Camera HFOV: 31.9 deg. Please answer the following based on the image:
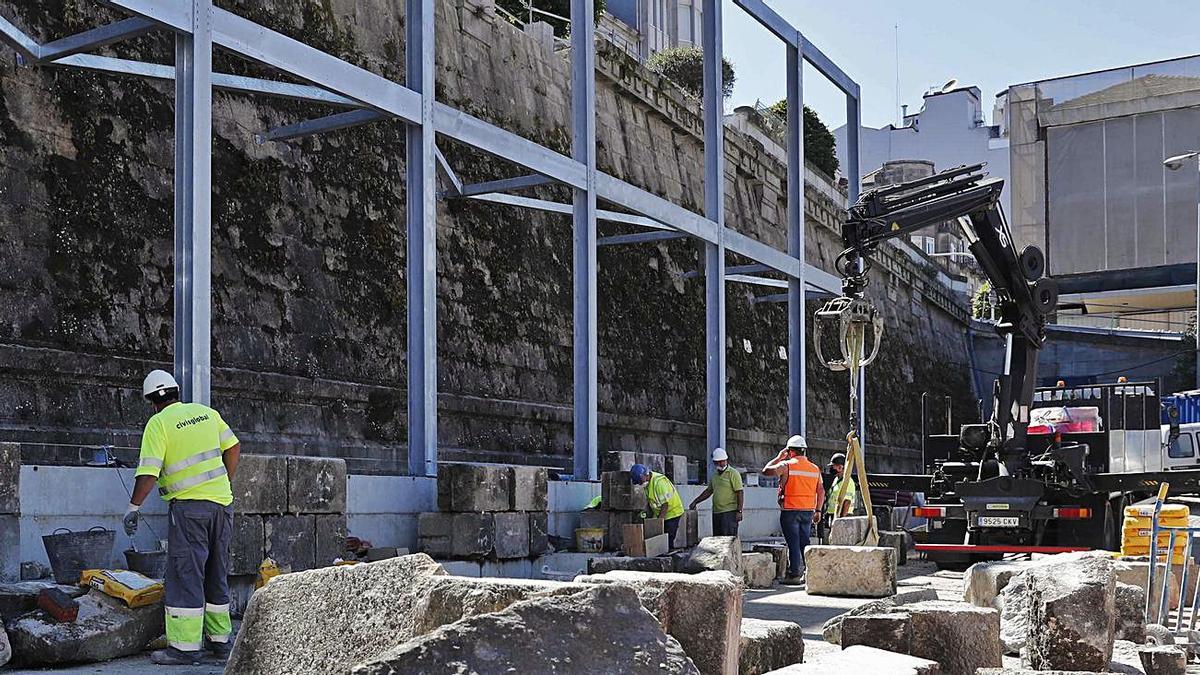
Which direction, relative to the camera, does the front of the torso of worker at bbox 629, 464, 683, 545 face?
to the viewer's left

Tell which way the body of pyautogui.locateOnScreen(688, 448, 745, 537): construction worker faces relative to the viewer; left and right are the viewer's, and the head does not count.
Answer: facing the viewer and to the left of the viewer

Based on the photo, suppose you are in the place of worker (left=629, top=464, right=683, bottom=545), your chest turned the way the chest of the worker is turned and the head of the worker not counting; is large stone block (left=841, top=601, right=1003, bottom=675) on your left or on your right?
on your left

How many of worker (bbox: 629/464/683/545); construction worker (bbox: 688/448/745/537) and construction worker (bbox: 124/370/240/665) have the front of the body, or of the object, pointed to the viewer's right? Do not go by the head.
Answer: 0

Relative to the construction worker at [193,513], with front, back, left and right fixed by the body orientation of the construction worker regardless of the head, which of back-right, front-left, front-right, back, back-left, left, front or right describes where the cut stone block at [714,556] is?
right

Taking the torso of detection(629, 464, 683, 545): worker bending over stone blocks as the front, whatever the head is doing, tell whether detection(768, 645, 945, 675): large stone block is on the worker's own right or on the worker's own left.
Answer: on the worker's own left

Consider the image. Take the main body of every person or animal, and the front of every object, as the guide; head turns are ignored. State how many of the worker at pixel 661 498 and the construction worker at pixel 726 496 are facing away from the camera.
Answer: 0

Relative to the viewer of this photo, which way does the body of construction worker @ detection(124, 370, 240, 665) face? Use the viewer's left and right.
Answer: facing away from the viewer and to the left of the viewer

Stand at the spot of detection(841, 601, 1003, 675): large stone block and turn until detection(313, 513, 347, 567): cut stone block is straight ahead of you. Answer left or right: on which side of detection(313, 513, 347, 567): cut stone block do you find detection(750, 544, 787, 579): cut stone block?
right

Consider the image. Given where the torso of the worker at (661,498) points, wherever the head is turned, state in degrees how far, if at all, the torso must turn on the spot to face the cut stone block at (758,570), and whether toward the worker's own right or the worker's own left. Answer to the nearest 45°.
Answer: approximately 180°

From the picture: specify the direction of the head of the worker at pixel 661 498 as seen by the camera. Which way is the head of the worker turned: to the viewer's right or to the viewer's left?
to the viewer's left

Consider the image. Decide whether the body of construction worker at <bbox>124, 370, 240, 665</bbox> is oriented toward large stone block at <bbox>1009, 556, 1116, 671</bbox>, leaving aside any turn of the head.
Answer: no

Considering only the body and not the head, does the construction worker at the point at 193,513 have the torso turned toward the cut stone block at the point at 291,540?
no

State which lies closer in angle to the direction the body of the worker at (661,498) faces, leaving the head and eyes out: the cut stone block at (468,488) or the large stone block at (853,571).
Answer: the cut stone block

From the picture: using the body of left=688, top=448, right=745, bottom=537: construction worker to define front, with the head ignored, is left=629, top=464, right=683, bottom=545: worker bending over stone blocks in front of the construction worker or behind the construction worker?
in front
